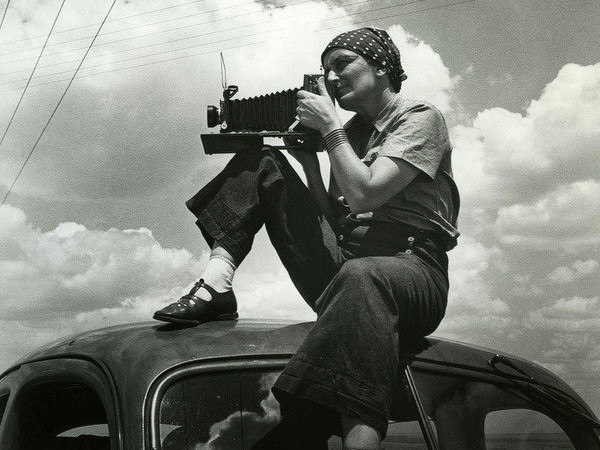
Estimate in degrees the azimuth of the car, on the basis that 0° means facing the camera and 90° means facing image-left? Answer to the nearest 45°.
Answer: approximately 315°
